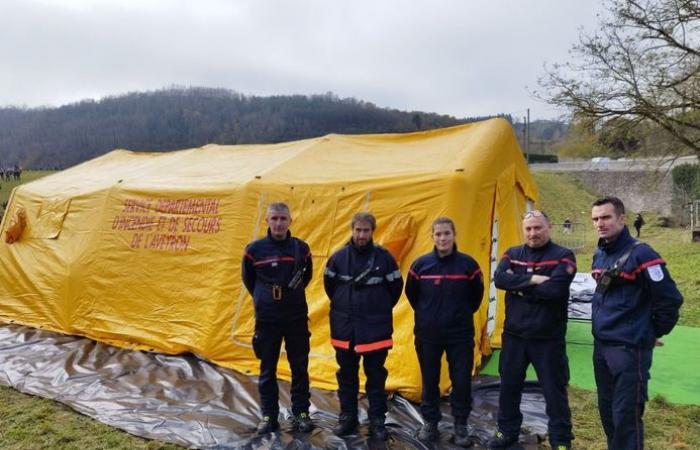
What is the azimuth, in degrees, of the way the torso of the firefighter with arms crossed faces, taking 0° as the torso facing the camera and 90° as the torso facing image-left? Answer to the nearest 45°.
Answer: approximately 0°

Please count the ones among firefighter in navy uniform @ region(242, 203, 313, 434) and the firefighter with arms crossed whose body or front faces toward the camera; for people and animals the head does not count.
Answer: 2

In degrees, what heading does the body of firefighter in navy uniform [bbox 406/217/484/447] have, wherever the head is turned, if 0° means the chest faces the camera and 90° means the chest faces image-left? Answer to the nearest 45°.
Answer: approximately 0°
